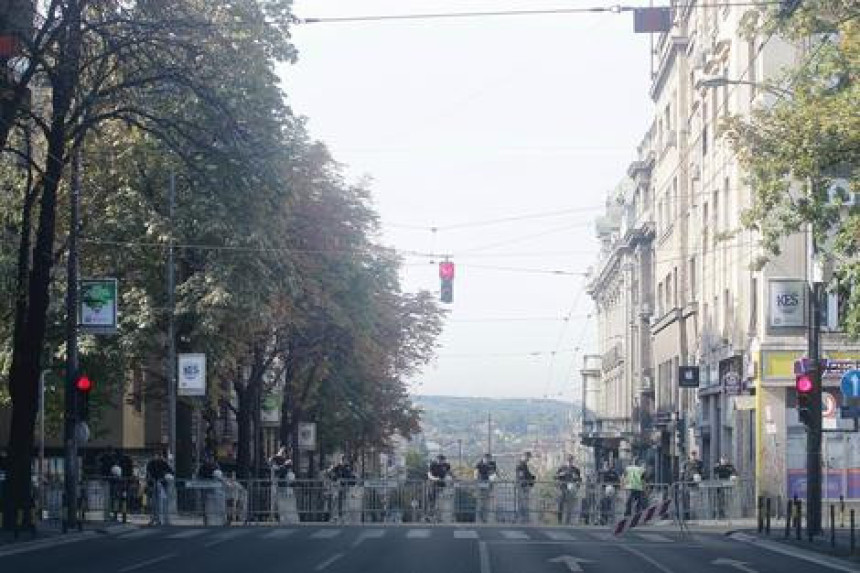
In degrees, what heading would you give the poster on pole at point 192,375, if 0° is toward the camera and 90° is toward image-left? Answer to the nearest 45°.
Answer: approximately 0°

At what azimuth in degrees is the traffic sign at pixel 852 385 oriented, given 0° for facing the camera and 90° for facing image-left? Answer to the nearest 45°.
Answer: approximately 0°

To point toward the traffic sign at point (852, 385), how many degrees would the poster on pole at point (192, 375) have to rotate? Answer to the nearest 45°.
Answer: approximately 45° to its left

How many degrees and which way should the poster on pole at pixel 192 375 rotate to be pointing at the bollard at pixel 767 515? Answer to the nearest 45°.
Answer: approximately 45° to its left
